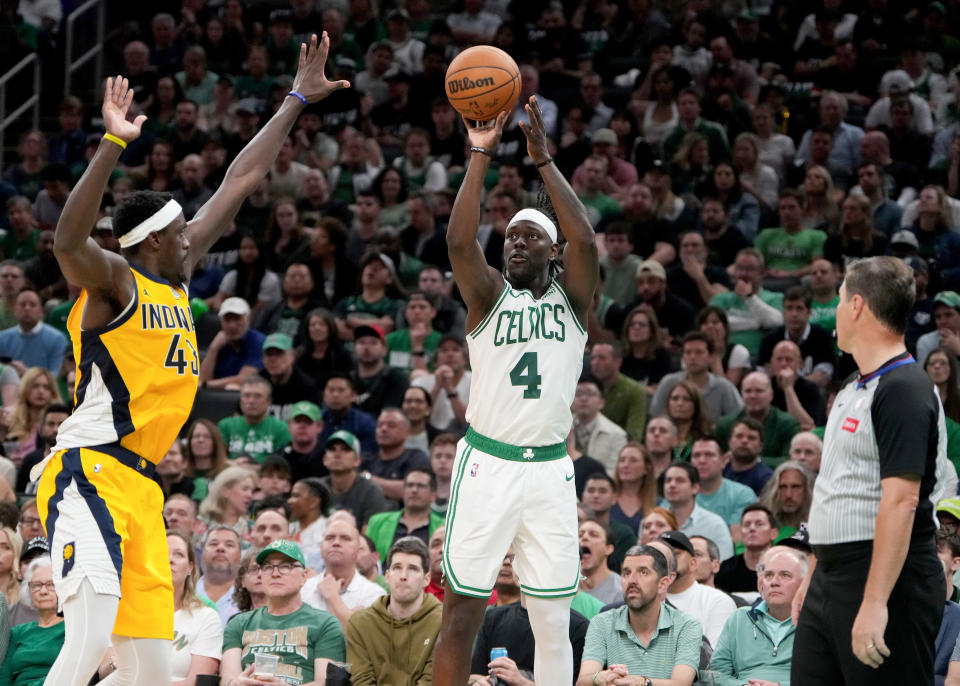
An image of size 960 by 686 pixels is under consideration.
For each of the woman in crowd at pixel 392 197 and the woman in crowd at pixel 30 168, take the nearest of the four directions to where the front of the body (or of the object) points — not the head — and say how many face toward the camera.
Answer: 2

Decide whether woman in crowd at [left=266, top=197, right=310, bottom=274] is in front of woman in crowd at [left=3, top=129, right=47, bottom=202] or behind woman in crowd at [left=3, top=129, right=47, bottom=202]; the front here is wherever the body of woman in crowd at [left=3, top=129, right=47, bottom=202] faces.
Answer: in front

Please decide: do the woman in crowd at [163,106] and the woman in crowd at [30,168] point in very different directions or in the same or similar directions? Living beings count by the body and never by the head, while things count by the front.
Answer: same or similar directions

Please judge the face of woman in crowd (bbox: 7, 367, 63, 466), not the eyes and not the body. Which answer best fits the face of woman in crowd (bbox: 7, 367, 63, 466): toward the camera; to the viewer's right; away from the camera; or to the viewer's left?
toward the camera

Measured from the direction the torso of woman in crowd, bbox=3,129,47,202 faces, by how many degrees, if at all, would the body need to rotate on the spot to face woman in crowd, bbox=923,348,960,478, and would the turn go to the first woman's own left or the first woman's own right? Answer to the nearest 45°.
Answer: approximately 45° to the first woman's own left

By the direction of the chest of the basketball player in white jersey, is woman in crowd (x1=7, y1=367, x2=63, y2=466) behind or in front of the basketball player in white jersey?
behind

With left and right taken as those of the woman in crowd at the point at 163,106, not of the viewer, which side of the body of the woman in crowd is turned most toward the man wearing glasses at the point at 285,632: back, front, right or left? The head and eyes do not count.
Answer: front

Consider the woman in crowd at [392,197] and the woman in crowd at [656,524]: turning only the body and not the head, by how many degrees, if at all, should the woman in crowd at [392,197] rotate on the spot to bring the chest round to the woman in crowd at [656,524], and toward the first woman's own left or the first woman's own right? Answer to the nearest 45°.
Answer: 0° — they already face them

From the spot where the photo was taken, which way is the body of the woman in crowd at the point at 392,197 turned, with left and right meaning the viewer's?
facing the viewer

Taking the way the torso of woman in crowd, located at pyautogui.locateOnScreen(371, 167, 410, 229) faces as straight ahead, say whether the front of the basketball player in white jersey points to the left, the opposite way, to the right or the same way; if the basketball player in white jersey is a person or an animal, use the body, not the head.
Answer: the same way

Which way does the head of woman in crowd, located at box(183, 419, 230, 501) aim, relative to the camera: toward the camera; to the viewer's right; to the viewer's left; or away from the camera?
toward the camera

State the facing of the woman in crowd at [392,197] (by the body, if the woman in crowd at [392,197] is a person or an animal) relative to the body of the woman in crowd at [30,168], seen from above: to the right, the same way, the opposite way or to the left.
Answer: the same way

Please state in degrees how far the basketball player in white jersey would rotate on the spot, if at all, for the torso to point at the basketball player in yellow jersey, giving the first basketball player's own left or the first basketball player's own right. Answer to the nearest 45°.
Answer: approximately 90° to the first basketball player's own right

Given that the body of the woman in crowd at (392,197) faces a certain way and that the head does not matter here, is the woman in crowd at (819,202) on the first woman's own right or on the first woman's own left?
on the first woman's own left

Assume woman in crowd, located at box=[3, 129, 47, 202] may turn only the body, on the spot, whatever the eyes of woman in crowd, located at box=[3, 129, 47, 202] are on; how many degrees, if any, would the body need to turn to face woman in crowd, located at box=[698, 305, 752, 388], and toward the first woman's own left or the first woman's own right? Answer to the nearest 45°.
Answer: approximately 45° to the first woman's own left

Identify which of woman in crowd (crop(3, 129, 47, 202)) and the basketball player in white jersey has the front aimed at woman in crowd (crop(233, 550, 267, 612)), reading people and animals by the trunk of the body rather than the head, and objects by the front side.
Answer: woman in crowd (crop(3, 129, 47, 202))

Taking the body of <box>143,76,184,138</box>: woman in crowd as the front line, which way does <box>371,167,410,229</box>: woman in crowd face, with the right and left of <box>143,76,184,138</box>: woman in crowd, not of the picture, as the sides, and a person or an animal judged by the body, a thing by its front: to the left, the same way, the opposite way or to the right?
the same way

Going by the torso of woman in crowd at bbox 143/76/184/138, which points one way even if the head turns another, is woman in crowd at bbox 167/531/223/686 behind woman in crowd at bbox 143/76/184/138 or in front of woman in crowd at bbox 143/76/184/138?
in front

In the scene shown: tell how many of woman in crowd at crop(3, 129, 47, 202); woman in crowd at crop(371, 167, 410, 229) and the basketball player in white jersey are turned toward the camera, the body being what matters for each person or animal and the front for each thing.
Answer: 3

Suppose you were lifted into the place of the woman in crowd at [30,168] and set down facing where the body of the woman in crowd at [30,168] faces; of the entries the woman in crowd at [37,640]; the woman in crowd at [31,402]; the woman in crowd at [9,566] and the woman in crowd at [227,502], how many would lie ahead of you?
4

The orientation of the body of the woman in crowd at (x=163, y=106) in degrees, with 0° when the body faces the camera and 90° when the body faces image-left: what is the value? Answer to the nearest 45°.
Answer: approximately 0°
